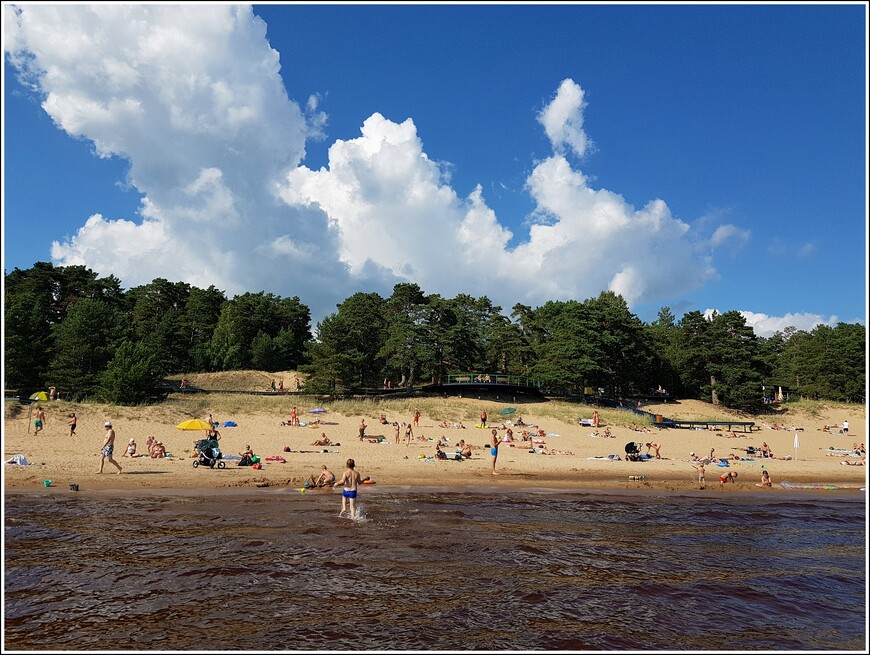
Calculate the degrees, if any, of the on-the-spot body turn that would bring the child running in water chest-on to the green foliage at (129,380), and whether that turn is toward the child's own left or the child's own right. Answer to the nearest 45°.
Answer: approximately 45° to the child's own left

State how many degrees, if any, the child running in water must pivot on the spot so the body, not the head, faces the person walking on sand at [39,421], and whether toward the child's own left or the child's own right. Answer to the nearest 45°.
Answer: approximately 45° to the child's own left

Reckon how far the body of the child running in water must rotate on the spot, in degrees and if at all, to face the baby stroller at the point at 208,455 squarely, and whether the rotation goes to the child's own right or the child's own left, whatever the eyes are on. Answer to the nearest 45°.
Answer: approximately 45° to the child's own left

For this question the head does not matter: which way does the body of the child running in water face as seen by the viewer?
away from the camera

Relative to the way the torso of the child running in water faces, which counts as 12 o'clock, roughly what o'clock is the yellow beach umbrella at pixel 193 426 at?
The yellow beach umbrella is roughly at 11 o'clock from the child running in water.

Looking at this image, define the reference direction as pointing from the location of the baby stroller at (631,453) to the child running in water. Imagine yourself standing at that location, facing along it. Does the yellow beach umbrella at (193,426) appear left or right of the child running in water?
right
